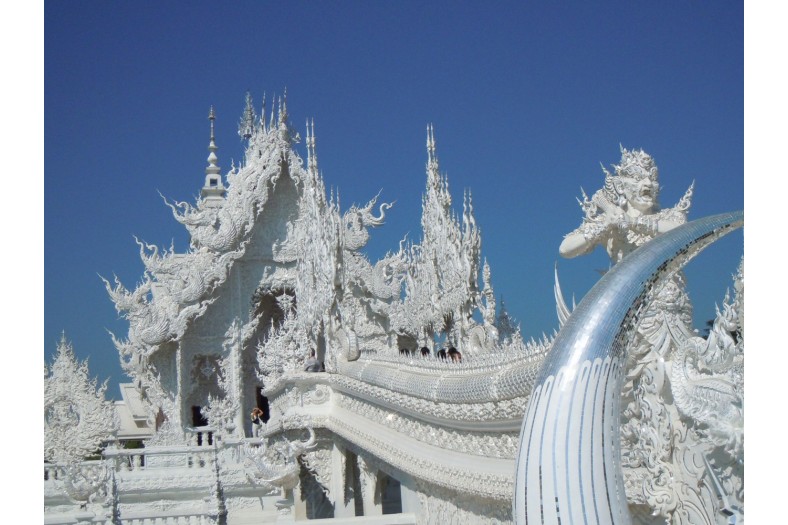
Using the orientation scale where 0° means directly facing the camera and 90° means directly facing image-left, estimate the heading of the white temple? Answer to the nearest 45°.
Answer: approximately 315°
